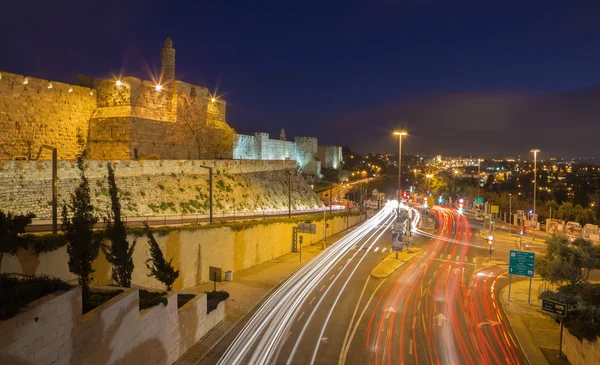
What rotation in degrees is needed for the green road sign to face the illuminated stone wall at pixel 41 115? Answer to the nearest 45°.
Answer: approximately 90° to its right

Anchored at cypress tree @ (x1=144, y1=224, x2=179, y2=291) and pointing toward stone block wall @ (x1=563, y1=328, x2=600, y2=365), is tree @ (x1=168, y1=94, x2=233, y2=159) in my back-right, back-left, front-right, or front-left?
back-left

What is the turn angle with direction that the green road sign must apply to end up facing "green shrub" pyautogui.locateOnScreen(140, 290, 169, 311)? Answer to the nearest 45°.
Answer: approximately 45° to its right

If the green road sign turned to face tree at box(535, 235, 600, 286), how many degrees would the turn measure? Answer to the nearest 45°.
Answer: approximately 135° to its left

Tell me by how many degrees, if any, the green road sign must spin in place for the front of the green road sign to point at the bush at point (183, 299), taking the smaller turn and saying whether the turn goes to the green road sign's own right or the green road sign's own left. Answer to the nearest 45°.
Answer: approximately 45° to the green road sign's own right

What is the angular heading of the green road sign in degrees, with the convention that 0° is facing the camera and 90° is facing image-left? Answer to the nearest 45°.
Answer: approximately 0°

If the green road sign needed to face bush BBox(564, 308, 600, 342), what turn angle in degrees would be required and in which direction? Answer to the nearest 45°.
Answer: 0° — it already faces it

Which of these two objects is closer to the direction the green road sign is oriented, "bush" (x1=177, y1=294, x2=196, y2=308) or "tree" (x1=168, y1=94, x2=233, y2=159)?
the bush

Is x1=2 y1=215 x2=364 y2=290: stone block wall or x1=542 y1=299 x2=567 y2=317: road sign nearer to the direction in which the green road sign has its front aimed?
the road sign

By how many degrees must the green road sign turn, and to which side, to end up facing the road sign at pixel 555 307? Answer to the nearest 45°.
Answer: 0° — it already faces it
